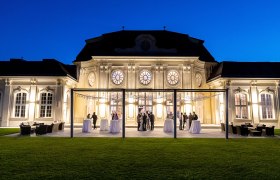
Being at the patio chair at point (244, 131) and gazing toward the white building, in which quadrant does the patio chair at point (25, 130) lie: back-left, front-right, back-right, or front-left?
front-left

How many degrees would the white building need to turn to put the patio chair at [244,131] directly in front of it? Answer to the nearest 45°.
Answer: approximately 45° to its left

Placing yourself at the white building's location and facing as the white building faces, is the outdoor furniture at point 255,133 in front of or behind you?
in front

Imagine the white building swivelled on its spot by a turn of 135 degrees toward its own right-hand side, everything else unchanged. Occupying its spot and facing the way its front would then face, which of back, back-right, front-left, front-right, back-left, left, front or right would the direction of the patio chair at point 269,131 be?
back

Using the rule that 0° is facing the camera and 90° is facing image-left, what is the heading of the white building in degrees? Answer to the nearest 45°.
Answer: approximately 0°

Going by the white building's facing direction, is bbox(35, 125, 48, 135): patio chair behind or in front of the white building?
in front
